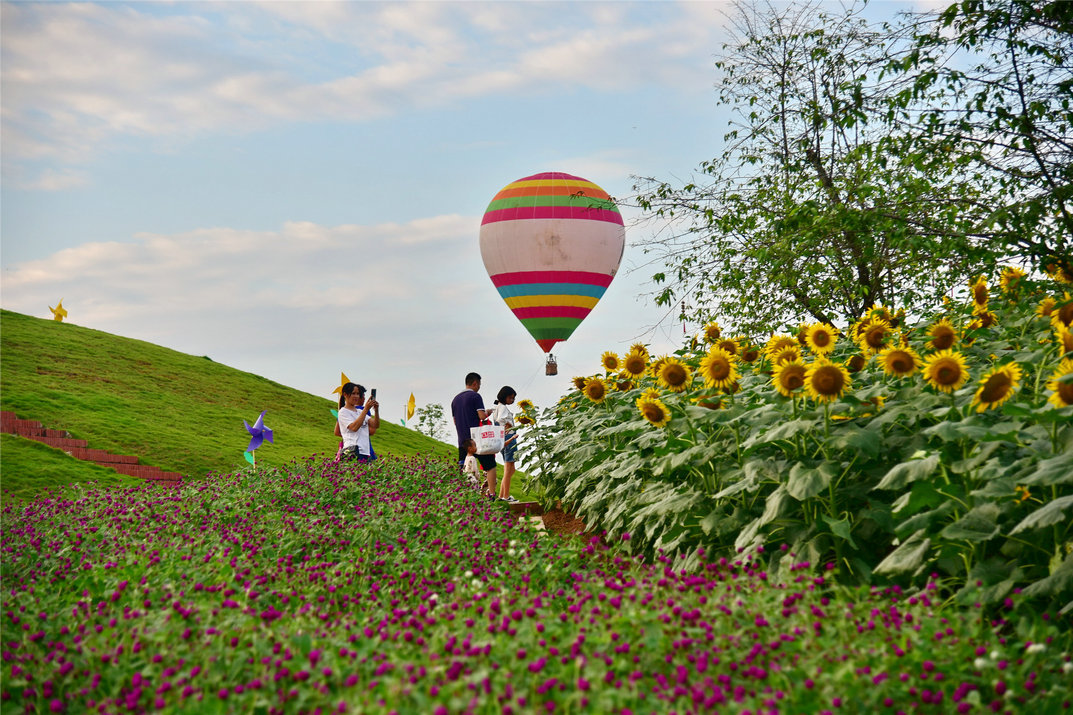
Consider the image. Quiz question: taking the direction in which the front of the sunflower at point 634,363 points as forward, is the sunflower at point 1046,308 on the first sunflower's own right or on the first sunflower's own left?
on the first sunflower's own left

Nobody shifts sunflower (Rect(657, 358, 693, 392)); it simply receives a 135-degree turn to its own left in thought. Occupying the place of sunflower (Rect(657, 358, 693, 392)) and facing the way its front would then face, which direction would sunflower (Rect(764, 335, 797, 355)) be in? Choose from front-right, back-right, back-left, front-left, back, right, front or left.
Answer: front

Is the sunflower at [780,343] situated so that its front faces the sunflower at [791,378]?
yes

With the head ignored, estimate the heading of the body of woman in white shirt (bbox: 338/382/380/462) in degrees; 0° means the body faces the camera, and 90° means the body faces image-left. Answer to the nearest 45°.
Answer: approximately 315°

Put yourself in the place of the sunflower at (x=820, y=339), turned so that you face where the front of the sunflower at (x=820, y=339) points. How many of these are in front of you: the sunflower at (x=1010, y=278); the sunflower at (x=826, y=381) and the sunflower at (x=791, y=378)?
2

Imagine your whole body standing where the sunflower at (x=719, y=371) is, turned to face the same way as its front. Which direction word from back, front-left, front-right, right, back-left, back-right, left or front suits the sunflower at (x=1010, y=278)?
back-left

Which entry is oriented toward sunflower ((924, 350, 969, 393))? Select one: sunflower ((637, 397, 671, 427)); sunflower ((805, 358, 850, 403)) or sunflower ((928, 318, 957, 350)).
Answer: sunflower ((928, 318, 957, 350))

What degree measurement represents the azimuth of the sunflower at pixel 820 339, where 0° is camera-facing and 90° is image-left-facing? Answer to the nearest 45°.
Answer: approximately 0°

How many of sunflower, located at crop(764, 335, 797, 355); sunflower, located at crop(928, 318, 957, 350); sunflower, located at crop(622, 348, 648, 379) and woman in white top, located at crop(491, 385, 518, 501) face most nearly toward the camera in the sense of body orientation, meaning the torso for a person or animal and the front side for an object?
3
